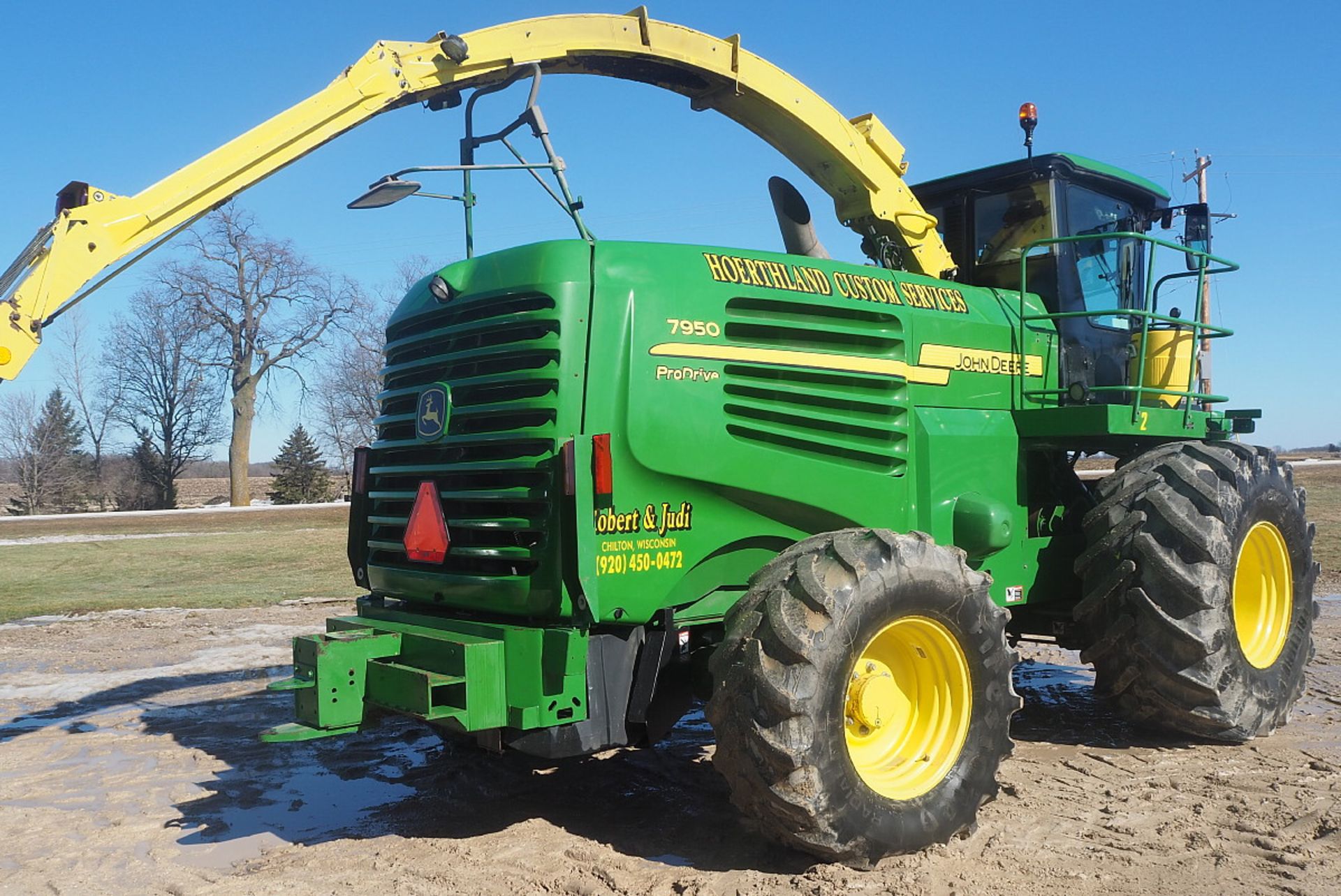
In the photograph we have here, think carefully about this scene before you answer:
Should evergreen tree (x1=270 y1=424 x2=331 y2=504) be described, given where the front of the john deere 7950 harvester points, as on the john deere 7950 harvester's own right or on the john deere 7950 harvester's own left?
on the john deere 7950 harvester's own left

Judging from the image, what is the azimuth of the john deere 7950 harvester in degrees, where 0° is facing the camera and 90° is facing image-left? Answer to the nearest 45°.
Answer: approximately 225°
